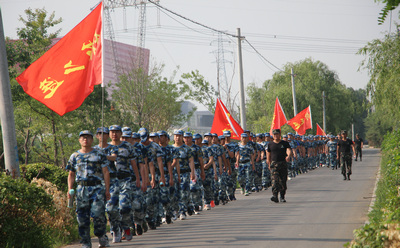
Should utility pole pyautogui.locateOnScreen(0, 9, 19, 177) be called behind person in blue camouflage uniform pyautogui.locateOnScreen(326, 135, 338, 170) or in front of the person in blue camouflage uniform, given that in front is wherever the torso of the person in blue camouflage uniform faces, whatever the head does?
in front

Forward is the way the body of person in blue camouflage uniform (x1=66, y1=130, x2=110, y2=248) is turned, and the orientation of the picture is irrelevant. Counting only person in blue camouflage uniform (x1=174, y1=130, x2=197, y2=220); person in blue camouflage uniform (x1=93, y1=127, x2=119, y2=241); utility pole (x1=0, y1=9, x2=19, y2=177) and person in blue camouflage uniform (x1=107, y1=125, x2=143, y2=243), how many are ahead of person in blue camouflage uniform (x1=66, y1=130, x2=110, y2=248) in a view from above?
0

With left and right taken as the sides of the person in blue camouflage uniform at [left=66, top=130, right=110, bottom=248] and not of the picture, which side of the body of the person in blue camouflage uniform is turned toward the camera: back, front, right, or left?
front

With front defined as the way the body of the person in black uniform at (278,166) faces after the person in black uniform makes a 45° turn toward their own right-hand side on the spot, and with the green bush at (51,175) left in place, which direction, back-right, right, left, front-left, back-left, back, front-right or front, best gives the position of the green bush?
front-right

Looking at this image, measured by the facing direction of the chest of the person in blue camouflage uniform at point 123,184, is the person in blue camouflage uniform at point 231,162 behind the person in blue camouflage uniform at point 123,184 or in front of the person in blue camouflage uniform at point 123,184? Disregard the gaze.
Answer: behind

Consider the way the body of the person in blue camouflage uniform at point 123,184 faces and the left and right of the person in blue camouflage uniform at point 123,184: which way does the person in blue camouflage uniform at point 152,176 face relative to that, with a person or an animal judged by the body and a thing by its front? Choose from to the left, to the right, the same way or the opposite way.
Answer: the same way

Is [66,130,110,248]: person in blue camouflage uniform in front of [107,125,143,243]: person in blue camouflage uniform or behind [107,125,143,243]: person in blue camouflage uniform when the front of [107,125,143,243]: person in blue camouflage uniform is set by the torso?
in front

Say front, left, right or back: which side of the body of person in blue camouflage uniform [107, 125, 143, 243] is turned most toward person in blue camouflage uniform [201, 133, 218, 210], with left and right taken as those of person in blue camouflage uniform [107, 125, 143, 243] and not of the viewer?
back

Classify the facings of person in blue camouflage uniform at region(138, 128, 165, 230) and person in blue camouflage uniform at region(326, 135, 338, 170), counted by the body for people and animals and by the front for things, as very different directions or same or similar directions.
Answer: same or similar directions

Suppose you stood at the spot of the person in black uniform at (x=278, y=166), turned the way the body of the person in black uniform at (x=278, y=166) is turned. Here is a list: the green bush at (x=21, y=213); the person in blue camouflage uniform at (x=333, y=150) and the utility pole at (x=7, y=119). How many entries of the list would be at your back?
1

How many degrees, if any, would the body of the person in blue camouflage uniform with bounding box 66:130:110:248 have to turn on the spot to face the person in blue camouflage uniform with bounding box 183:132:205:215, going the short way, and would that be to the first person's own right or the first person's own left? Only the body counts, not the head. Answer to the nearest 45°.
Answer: approximately 135° to the first person's own left

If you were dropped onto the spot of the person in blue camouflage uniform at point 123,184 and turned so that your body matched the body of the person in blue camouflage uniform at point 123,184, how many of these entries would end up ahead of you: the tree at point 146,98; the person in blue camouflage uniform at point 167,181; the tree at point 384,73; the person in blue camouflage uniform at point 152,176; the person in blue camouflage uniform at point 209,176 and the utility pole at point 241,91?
0

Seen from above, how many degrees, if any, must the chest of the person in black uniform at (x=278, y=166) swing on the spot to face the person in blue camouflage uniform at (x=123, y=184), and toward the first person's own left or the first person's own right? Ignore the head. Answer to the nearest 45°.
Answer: approximately 45° to the first person's own right

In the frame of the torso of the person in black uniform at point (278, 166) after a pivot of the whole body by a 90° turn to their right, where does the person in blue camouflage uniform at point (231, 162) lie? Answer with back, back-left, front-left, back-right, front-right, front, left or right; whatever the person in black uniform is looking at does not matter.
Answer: front-right

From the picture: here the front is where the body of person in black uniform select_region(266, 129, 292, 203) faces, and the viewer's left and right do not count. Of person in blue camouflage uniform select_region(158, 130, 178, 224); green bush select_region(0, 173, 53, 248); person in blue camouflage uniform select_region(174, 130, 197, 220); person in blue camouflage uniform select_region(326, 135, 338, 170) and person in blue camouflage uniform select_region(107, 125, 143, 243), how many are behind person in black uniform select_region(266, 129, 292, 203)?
1

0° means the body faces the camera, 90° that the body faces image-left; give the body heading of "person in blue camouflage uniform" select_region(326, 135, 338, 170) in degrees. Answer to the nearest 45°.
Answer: approximately 45°
